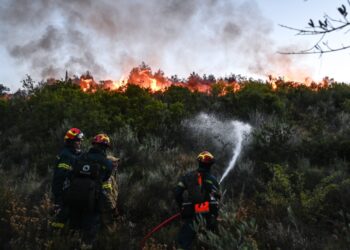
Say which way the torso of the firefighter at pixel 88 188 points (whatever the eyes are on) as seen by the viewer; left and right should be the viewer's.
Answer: facing away from the viewer and to the right of the viewer

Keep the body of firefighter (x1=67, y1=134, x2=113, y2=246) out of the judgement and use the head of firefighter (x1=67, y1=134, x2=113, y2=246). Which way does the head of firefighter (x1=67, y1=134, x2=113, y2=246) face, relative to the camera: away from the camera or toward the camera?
away from the camera

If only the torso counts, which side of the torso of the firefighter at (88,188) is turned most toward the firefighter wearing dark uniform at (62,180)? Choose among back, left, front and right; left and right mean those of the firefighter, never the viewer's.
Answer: left

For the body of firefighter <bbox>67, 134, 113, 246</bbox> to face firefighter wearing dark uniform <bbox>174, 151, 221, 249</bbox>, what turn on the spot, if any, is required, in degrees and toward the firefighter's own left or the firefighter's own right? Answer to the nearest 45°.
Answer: approximately 45° to the firefighter's own right
